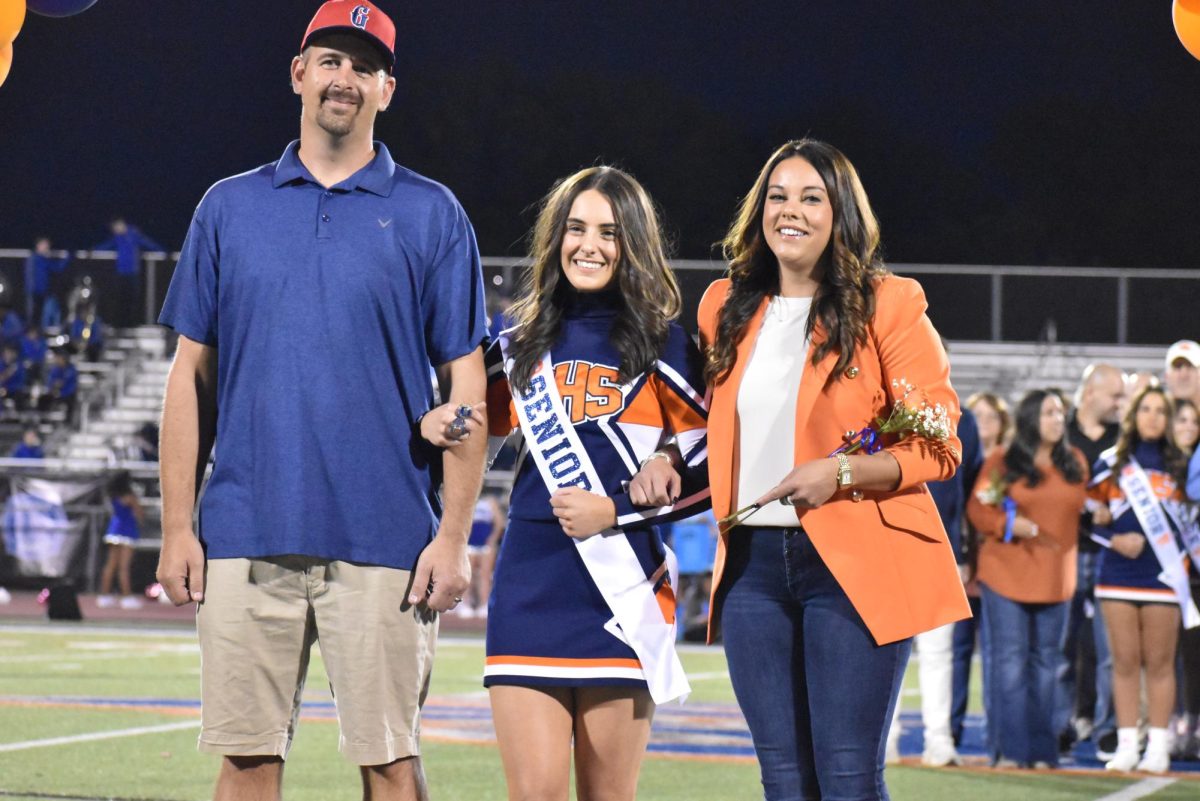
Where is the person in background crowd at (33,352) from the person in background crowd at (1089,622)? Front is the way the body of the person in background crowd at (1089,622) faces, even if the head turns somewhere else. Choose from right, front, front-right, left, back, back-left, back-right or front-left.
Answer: back

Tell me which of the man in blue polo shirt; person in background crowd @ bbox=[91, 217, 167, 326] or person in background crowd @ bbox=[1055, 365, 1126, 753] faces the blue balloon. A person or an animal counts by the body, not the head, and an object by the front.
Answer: person in background crowd @ bbox=[91, 217, 167, 326]

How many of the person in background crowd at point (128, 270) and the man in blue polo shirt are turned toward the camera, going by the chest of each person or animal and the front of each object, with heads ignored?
2

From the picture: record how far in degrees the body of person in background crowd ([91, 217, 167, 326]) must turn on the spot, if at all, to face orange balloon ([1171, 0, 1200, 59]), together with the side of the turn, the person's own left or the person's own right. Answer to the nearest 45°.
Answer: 0° — they already face it

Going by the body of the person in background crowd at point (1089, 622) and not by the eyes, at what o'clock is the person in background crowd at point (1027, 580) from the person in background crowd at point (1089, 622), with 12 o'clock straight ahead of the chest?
the person in background crowd at point (1027, 580) is roughly at 2 o'clock from the person in background crowd at point (1089, 622).

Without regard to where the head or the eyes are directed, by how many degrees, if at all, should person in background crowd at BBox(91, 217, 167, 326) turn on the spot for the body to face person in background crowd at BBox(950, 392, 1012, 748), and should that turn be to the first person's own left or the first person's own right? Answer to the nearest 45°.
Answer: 0° — they already face them
